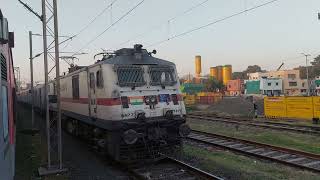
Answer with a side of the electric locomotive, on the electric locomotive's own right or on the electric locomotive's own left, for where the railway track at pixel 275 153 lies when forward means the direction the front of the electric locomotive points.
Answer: on the electric locomotive's own left

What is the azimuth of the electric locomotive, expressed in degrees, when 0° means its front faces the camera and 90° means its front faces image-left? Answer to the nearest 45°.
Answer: approximately 315°

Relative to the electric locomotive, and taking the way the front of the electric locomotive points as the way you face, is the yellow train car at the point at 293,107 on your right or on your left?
on your left

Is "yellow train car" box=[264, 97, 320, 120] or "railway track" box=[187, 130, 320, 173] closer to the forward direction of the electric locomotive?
the railway track
